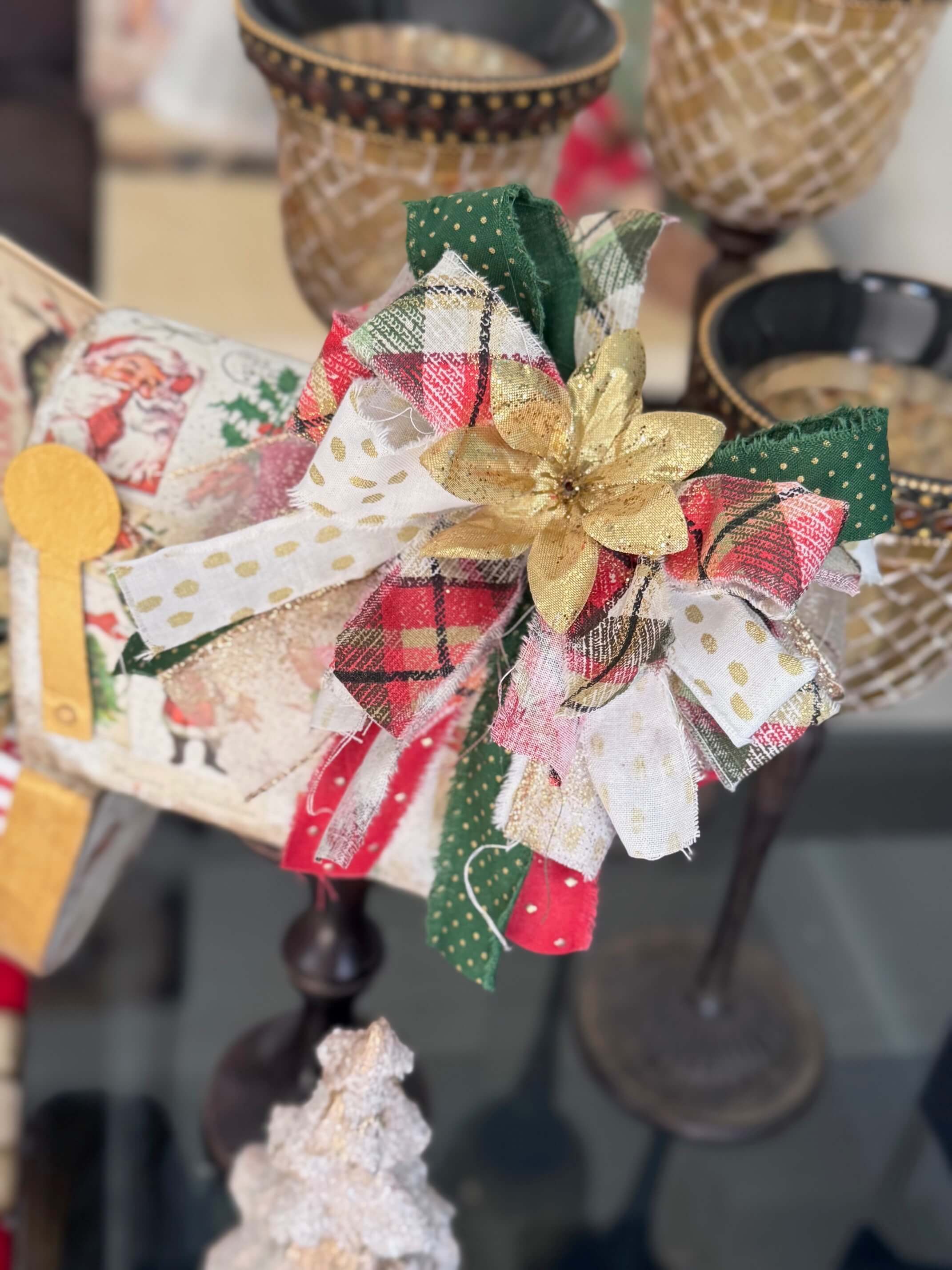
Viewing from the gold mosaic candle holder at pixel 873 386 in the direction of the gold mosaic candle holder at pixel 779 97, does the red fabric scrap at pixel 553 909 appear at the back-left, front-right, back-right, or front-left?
back-left

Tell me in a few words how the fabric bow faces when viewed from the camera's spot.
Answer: facing the viewer
